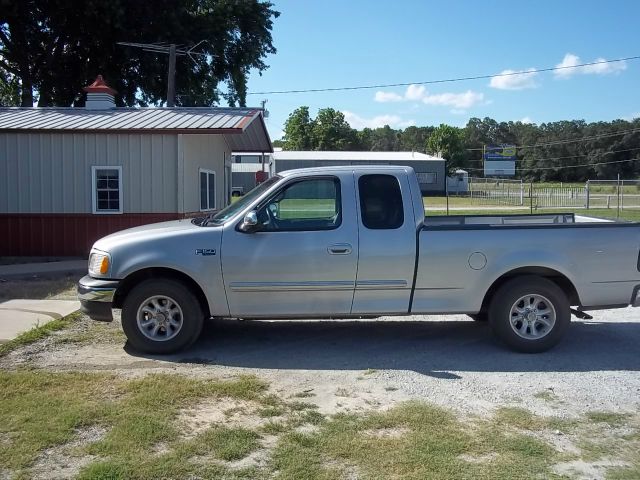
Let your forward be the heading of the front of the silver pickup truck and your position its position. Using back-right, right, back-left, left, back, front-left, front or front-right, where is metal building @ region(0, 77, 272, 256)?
front-right

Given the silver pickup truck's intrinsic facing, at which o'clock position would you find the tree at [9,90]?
The tree is roughly at 2 o'clock from the silver pickup truck.

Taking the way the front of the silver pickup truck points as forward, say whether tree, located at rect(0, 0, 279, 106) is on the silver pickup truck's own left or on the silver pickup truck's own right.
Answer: on the silver pickup truck's own right

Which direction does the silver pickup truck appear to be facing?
to the viewer's left

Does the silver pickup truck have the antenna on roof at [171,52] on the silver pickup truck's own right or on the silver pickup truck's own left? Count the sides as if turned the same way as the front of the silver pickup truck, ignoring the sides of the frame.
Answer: on the silver pickup truck's own right
